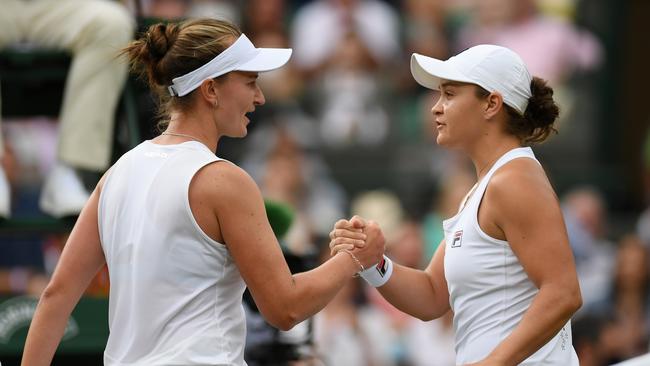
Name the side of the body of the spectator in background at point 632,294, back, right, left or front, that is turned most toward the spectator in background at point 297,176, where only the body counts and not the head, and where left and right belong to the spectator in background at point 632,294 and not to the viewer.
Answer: right

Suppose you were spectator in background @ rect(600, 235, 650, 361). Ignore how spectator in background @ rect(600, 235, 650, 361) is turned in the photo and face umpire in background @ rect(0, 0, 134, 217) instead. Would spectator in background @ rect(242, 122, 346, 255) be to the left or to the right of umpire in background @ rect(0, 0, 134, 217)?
right

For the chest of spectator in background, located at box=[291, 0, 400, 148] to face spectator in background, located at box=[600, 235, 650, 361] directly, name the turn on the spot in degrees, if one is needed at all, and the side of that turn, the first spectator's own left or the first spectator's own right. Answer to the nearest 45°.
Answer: approximately 45° to the first spectator's own left

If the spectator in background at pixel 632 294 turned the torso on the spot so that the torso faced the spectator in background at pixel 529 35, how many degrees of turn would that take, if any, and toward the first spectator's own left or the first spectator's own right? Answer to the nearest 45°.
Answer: approximately 135° to the first spectator's own right

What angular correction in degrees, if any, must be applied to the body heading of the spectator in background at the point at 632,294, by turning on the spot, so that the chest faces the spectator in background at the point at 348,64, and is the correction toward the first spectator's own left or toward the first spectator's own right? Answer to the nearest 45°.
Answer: approximately 90° to the first spectator's own right

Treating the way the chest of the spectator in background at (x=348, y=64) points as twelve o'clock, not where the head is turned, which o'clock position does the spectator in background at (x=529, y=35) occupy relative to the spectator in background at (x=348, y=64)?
the spectator in background at (x=529, y=35) is roughly at 9 o'clock from the spectator in background at (x=348, y=64).

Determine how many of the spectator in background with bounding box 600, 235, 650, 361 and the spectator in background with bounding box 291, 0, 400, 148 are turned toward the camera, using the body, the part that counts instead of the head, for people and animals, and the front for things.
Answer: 2

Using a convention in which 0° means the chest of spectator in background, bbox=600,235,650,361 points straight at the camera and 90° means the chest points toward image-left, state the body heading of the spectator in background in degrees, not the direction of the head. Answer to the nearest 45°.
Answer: approximately 0°
